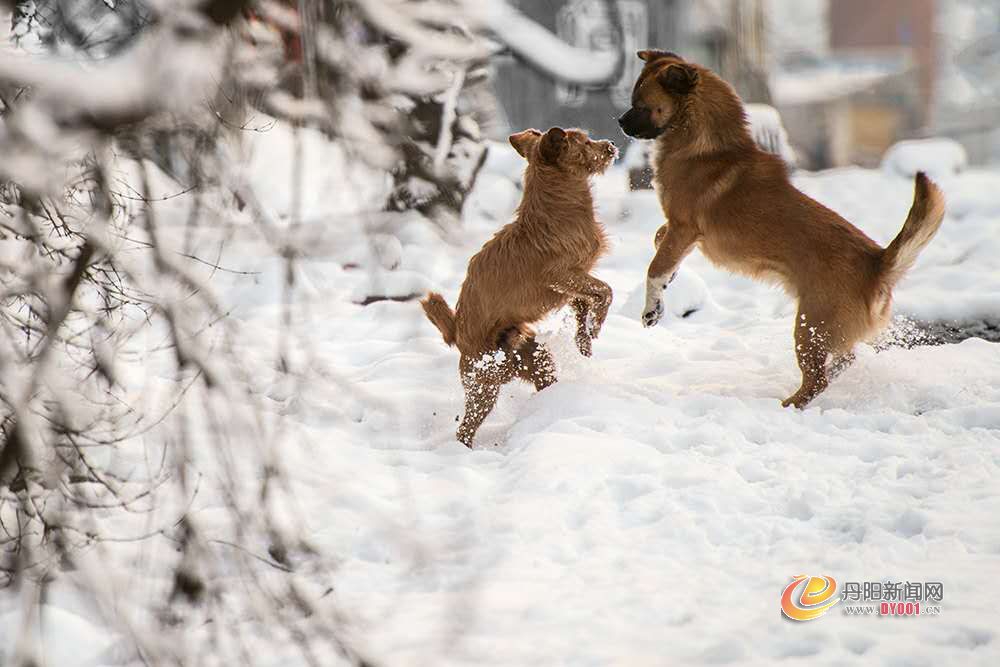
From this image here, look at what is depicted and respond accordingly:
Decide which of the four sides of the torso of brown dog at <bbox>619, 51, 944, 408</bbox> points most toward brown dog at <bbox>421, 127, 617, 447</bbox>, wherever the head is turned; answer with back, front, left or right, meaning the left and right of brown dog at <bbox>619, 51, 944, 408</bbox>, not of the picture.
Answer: front

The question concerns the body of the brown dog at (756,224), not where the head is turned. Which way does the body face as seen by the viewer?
to the viewer's left
